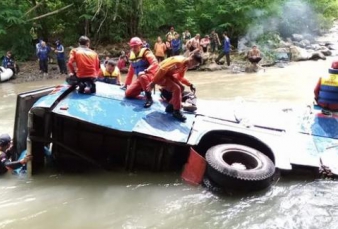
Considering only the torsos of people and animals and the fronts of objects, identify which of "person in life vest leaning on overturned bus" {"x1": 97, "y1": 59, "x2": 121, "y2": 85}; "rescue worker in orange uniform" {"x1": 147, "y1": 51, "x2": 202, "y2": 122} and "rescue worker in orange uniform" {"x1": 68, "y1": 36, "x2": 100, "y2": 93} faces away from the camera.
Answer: "rescue worker in orange uniform" {"x1": 68, "y1": 36, "x2": 100, "y2": 93}

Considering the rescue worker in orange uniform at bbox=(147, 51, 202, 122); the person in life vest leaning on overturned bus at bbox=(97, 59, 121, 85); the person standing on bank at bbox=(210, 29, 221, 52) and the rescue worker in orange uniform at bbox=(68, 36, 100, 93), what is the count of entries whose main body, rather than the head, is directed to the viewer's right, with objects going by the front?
1

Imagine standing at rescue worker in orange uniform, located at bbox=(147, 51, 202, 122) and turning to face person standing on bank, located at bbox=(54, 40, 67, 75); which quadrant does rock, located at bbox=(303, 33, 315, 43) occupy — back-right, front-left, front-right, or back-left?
front-right

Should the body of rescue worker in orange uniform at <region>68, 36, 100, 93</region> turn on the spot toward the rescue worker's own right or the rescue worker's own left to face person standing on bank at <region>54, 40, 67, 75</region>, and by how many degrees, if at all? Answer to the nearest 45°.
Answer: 0° — they already face them

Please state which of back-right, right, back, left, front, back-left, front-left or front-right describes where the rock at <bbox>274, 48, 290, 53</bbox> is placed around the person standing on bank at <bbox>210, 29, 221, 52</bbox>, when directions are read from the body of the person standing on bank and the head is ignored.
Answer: left

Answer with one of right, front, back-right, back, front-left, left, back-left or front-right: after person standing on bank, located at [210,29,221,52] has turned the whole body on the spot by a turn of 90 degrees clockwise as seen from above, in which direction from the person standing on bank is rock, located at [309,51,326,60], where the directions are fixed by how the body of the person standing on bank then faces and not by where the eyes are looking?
back

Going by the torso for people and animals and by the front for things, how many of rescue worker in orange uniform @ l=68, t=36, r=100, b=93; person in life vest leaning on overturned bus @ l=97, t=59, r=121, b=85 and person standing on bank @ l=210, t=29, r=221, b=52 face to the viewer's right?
0

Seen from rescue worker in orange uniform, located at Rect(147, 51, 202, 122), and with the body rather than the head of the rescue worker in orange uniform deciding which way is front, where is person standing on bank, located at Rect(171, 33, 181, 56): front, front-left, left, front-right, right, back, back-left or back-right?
left

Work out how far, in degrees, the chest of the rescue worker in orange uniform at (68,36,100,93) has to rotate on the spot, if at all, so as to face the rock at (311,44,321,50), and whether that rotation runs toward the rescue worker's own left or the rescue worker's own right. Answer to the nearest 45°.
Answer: approximately 45° to the rescue worker's own right

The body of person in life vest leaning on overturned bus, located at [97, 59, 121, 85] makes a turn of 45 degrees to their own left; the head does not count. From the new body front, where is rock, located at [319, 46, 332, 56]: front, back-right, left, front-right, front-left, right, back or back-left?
left

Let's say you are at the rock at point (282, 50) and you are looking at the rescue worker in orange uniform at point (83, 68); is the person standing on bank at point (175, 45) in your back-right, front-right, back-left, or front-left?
front-right

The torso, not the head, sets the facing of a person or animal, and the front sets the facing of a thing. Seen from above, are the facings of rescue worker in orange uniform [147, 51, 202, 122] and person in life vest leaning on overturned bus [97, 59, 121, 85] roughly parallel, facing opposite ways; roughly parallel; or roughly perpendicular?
roughly perpendicular

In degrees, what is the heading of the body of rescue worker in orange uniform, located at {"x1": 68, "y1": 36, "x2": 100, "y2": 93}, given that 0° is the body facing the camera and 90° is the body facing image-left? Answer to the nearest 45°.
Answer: approximately 180°

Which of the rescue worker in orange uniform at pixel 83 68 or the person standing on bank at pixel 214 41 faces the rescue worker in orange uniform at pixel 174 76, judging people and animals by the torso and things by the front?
the person standing on bank

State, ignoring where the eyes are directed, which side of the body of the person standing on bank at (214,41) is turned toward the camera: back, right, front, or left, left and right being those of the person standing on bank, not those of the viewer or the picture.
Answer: front

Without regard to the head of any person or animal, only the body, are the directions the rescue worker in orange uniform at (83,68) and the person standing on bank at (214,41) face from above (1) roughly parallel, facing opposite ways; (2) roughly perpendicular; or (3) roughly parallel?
roughly parallel, facing opposite ways

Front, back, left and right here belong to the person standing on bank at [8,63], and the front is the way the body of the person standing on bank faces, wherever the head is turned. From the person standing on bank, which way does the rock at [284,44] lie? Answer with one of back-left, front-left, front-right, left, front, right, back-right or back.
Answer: front-left

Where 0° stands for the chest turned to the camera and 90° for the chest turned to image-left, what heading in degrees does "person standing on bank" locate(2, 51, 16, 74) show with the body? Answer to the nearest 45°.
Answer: approximately 315°
